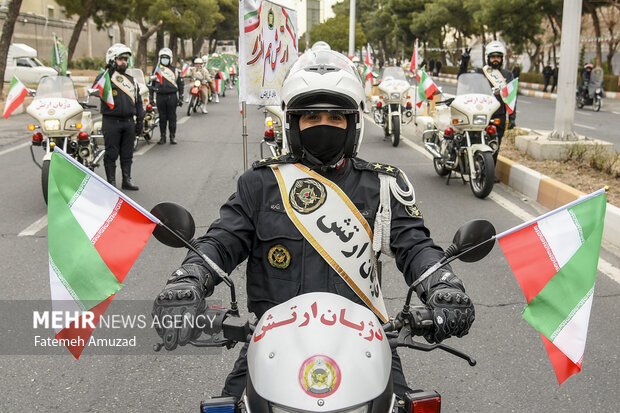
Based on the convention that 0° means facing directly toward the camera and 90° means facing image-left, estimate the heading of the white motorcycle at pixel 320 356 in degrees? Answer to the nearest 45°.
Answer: approximately 0°

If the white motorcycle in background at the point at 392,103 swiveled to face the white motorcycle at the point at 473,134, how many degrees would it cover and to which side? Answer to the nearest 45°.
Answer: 0° — it already faces it

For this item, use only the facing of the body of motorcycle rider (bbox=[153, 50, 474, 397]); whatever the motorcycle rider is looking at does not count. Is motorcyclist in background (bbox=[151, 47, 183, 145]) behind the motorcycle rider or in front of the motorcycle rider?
behind

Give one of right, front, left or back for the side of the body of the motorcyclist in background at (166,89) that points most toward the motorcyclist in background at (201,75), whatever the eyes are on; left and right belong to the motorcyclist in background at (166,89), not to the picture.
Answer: back

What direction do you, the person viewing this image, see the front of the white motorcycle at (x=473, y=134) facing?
facing the viewer and to the right of the viewer

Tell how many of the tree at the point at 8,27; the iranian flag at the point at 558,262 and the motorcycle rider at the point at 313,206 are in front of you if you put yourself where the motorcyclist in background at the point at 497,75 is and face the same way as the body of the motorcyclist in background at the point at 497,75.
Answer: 2

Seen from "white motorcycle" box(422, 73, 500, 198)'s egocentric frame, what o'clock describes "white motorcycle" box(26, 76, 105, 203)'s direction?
"white motorcycle" box(26, 76, 105, 203) is roughly at 4 o'clock from "white motorcycle" box(422, 73, 500, 198).

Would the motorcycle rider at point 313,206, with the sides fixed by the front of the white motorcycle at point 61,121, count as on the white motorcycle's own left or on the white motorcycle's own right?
on the white motorcycle's own left

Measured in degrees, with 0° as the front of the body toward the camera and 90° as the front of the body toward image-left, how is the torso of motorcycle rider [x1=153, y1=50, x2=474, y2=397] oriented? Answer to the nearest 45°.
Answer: approximately 0°
